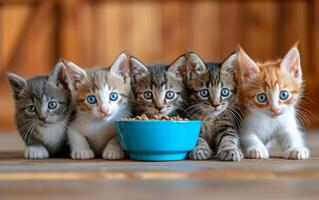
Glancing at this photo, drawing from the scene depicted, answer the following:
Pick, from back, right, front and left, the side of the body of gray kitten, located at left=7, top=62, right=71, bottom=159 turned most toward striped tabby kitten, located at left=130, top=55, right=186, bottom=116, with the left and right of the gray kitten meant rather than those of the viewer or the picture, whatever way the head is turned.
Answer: left

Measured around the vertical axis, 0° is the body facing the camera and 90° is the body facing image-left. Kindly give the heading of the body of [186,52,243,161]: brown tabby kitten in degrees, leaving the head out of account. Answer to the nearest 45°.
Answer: approximately 0°

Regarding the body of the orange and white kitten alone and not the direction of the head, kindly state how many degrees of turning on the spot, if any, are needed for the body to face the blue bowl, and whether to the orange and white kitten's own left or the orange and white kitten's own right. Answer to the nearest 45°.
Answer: approximately 45° to the orange and white kitten's own right

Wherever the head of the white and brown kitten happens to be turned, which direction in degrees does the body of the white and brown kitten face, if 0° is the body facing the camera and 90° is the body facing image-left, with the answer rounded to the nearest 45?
approximately 0°

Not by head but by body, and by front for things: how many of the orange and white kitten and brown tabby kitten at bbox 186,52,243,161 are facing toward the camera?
2

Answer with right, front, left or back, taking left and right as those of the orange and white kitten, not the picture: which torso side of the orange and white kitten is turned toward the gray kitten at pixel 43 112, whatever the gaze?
right
